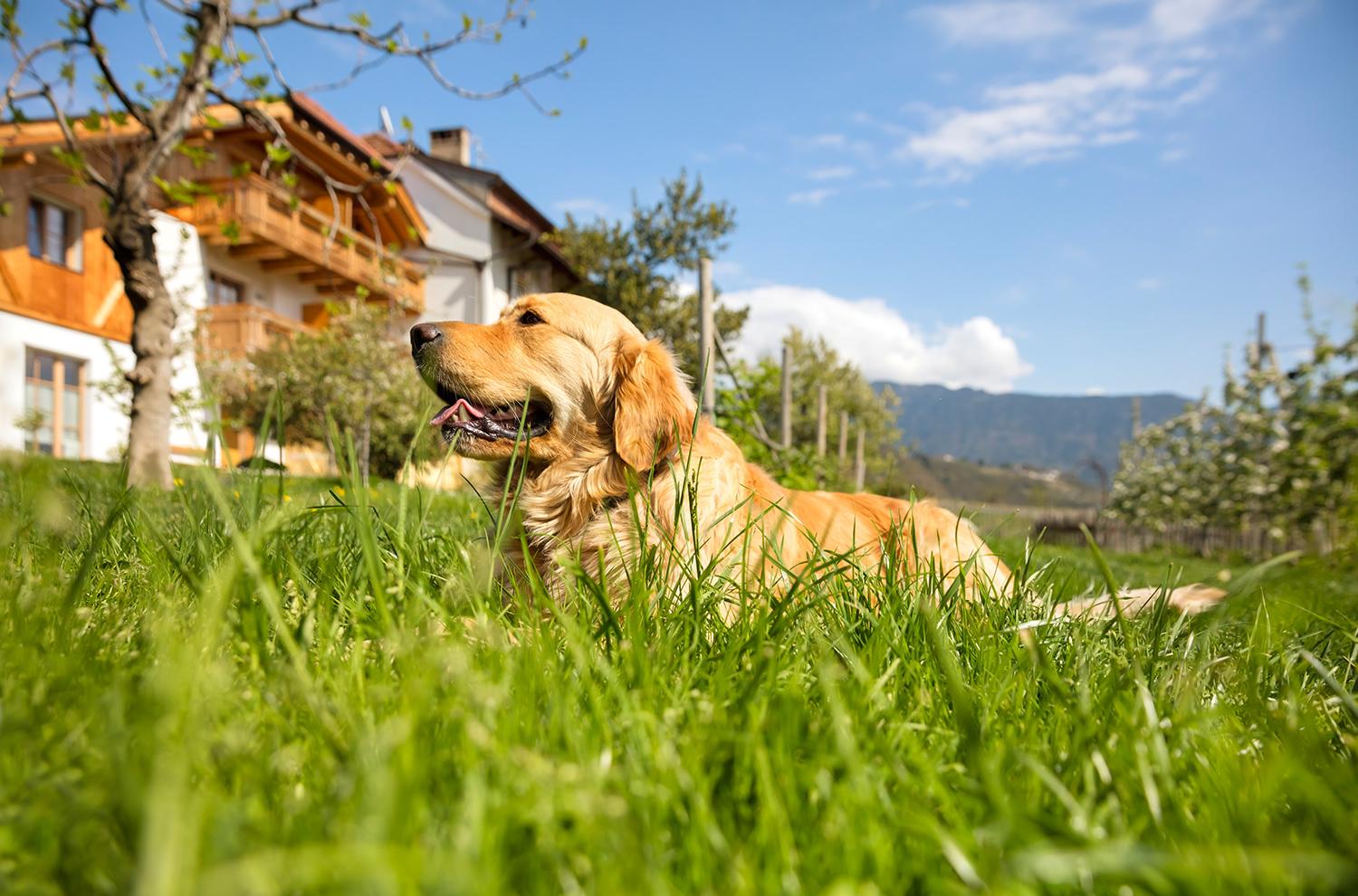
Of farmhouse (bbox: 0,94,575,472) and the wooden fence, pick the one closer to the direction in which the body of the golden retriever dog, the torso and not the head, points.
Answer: the farmhouse

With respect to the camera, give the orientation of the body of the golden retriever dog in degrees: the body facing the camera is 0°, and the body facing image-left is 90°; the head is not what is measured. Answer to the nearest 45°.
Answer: approximately 90°

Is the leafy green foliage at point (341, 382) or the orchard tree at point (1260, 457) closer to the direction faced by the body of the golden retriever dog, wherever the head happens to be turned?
the leafy green foliage

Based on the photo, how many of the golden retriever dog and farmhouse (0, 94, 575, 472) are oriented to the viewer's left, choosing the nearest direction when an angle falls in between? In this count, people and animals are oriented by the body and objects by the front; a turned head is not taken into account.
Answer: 1

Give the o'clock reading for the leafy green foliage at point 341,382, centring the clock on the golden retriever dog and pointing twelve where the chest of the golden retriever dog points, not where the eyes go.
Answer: The leafy green foliage is roughly at 2 o'clock from the golden retriever dog.
